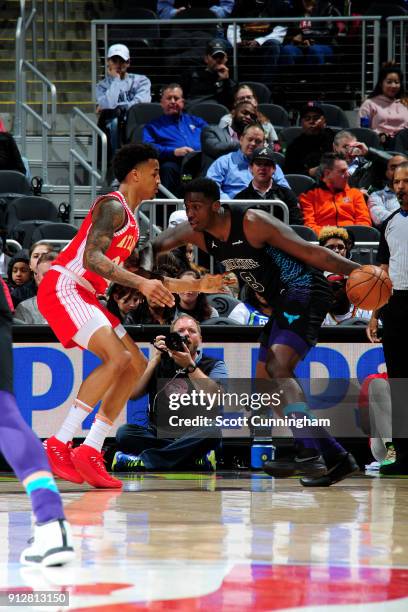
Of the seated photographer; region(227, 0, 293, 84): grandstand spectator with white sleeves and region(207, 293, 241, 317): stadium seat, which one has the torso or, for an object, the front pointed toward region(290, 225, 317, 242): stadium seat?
the grandstand spectator with white sleeves

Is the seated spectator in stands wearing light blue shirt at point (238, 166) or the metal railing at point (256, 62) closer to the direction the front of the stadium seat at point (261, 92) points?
the seated spectator in stands wearing light blue shirt

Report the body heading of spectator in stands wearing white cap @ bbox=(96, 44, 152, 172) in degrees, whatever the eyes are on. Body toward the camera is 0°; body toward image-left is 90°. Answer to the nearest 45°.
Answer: approximately 0°

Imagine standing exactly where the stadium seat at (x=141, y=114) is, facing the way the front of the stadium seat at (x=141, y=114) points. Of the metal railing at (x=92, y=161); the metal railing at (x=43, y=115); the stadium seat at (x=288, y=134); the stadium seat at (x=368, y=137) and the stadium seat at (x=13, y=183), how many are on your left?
2

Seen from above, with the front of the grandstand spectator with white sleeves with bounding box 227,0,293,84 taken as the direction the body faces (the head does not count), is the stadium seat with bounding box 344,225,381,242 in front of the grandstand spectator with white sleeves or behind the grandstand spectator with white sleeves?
in front

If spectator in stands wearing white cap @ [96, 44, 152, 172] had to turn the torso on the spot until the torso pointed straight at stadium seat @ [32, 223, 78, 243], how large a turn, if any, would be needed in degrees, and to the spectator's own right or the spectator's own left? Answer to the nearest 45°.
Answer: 0° — they already face it

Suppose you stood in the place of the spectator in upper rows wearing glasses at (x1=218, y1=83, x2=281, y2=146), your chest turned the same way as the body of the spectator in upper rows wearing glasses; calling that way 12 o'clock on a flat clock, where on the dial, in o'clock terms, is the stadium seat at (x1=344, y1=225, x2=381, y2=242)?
The stadium seat is roughly at 11 o'clock from the spectator in upper rows wearing glasses.

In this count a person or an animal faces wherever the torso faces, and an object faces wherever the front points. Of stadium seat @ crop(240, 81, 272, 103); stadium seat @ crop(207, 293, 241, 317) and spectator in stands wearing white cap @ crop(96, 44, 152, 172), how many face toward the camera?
3

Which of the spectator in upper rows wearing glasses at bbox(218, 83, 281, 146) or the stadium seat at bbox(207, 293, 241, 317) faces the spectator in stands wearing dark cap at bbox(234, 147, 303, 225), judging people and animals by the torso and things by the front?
the spectator in upper rows wearing glasses at bbox(218, 83, 281, 146)

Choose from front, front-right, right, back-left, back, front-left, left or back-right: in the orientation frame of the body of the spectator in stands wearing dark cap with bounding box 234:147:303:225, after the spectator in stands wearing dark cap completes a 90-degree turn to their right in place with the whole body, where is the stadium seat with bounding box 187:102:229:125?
right

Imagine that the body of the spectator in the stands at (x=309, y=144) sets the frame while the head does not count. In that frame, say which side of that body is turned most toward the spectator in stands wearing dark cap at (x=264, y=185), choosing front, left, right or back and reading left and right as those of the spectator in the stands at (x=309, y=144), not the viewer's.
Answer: front

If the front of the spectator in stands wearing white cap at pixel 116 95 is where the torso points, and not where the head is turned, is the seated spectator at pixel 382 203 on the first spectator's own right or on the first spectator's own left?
on the first spectator's own left

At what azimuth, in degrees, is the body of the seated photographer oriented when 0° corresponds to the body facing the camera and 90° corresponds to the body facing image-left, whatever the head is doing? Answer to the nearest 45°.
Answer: approximately 0°
